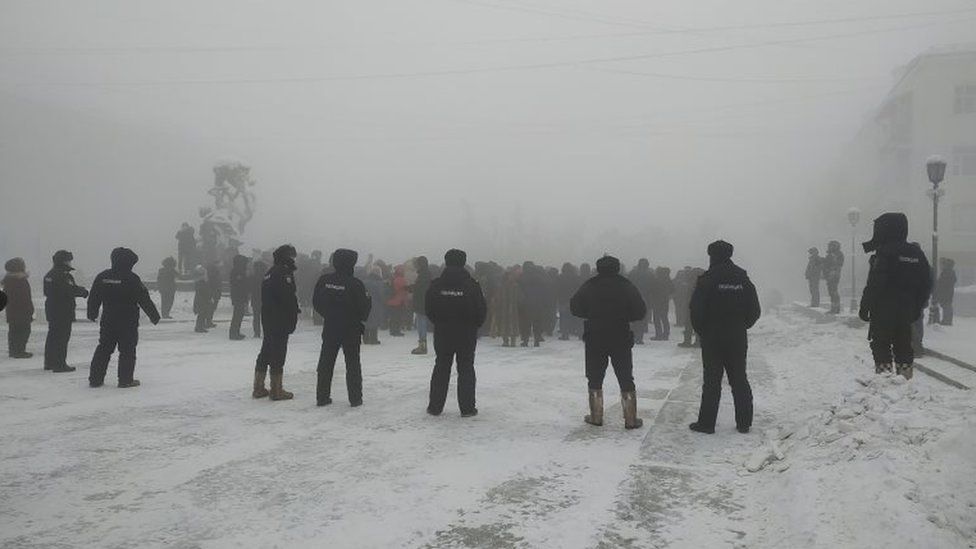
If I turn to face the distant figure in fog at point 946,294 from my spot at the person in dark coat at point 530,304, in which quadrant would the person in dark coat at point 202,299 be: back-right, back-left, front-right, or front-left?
back-left

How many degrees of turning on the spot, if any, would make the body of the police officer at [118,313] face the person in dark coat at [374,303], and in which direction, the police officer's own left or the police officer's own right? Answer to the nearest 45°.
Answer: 0° — they already face them

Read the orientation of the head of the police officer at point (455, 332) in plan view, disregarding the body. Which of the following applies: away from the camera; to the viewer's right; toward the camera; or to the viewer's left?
away from the camera

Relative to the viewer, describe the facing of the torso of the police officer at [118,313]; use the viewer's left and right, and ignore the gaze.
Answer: facing away from the viewer and to the right of the viewer

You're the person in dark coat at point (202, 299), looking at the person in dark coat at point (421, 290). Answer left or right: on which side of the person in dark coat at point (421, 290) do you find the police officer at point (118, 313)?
right

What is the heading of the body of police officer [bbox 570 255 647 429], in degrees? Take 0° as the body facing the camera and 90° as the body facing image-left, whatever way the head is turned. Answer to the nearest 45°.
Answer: approximately 180°

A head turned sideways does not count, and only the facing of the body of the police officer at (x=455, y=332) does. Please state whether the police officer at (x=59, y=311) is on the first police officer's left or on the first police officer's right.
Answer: on the first police officer's left

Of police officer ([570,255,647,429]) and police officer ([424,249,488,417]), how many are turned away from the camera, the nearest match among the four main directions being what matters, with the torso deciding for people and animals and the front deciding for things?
2

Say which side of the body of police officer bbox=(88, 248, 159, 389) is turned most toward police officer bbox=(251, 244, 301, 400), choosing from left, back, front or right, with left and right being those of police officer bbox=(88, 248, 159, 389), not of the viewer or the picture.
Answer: right

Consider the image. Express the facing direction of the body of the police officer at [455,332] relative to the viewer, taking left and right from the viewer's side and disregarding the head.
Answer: facing away from the viewer

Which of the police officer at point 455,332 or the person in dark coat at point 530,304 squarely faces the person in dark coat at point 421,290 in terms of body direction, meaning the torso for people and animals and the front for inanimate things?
the police officer
